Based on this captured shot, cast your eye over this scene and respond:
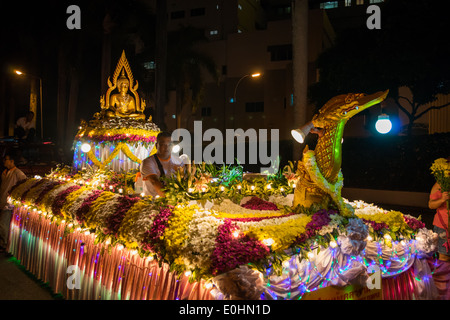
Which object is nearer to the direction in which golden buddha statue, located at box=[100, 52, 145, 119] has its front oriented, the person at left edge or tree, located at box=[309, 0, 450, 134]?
the person at left edge

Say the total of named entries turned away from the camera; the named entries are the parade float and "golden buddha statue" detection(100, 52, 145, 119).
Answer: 0

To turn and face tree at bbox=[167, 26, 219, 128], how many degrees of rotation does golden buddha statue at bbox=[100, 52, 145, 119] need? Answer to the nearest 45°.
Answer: approximately 180°

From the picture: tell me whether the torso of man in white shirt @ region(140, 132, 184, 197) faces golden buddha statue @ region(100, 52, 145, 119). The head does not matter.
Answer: no

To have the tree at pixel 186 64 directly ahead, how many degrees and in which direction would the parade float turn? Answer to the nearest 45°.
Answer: approximately 135° to its left

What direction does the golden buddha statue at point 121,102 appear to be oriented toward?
toward the camera

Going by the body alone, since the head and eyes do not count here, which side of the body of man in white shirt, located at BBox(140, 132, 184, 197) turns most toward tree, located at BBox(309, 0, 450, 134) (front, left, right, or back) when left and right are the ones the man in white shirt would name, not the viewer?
left

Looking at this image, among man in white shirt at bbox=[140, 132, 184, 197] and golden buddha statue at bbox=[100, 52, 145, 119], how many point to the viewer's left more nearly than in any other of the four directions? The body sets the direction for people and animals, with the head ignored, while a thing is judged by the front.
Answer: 0

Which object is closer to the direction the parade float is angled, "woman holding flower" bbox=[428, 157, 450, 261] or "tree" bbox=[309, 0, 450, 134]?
the woman holding flower

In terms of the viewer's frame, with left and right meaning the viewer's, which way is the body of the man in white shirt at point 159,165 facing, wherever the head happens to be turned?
facing the viewer and to the right of the viewer

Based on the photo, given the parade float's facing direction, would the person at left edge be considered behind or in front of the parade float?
behind
